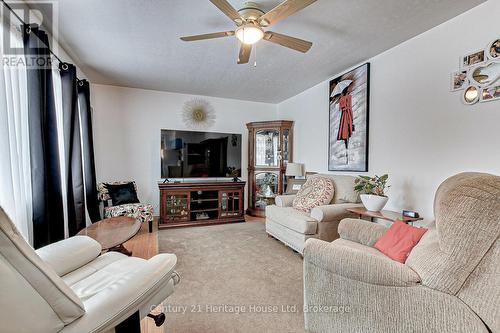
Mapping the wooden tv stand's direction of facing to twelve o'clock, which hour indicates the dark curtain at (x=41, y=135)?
The dark curtain is roughly at 1 o'clock from the wooden tv stand.

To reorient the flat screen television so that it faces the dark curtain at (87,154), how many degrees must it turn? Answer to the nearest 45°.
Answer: approximately 90° to its right

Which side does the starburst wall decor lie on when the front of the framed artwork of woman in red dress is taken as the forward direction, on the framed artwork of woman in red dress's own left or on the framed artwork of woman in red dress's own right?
on the framed artwork of woman in red dress's own right

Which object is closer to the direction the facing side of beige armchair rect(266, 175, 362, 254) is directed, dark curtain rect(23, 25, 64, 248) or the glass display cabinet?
the dark curtain

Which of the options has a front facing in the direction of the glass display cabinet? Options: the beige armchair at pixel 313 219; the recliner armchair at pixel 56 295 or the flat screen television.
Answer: the recliner armchair

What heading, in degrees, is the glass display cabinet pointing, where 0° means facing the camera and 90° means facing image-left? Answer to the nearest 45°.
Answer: approximately 45°

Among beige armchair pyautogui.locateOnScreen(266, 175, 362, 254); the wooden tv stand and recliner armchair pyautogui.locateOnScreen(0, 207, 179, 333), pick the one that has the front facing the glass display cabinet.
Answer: the recliner armchair

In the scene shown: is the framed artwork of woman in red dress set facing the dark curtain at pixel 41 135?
yes
